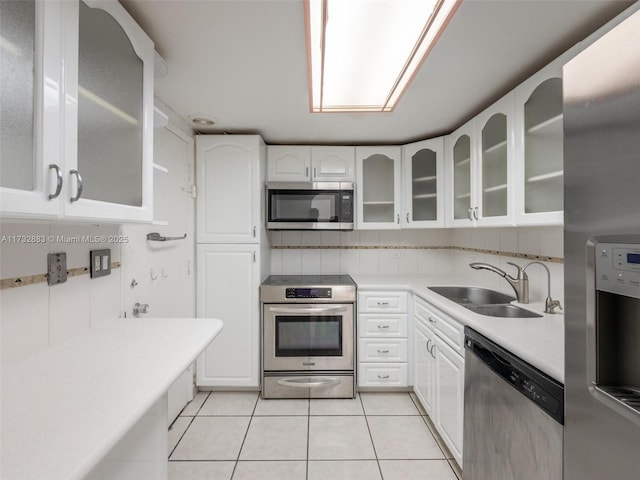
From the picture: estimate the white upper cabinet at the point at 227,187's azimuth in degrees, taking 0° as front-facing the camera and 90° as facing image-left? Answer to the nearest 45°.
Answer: approximately 0°

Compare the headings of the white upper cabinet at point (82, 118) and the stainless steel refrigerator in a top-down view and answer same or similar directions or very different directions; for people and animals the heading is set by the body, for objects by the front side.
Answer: very different directions

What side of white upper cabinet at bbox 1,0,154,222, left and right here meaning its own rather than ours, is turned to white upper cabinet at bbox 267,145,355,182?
left

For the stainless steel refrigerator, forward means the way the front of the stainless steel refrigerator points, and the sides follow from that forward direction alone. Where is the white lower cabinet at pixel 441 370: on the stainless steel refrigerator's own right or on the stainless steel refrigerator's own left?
on the stainless steel refrigerator's own right

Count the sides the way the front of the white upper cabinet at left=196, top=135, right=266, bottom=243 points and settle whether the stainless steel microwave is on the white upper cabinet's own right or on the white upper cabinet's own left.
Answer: on the white upper cabinet's own left

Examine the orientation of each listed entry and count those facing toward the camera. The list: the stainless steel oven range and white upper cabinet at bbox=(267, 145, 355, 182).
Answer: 2

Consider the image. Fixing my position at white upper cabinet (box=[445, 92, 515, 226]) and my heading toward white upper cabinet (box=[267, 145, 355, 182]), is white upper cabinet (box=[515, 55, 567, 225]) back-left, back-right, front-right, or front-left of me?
back-left

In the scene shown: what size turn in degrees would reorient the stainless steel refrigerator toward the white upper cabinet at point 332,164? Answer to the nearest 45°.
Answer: approximately 90° to its right

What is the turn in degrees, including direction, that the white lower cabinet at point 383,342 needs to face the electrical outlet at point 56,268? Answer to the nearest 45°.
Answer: approximately 45° to its right
